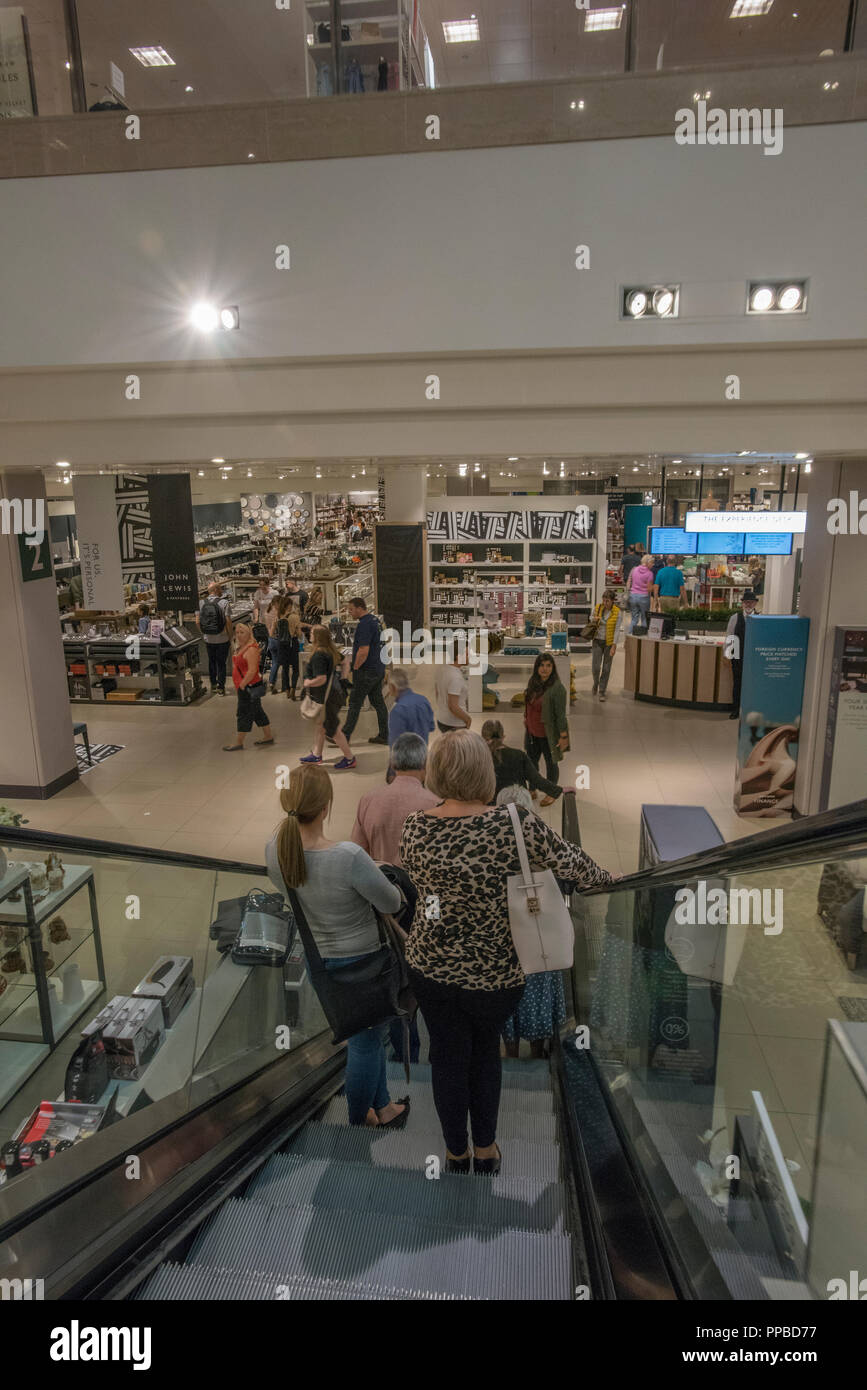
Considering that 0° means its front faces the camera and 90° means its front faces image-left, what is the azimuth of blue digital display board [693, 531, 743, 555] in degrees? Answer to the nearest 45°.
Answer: approximately 0°

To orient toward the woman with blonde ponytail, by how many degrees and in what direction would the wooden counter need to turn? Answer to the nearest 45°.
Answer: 0° — it already faces them

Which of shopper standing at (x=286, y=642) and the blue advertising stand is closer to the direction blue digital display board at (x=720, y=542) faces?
the blue advertising stand

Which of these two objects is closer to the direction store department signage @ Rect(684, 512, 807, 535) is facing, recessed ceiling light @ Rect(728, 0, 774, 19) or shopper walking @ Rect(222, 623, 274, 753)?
the recessed ceiling light

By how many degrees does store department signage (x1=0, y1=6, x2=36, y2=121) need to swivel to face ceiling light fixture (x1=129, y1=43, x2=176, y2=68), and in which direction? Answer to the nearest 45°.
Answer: approximately 90° to its left

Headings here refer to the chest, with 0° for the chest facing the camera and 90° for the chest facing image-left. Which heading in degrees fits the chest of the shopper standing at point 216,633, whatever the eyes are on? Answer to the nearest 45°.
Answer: approximately 180°

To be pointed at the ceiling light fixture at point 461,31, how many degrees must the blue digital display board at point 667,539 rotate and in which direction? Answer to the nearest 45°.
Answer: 0° — it already faces it

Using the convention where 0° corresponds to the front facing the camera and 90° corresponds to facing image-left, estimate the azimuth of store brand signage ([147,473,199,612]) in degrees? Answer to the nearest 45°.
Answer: approximately 0°

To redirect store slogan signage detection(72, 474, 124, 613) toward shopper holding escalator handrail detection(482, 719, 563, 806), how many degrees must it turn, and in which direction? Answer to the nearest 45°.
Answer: approximately 45° to its left

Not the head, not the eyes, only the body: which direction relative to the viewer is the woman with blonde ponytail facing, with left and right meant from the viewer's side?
facing away from the viewer and to the right of the viewer
